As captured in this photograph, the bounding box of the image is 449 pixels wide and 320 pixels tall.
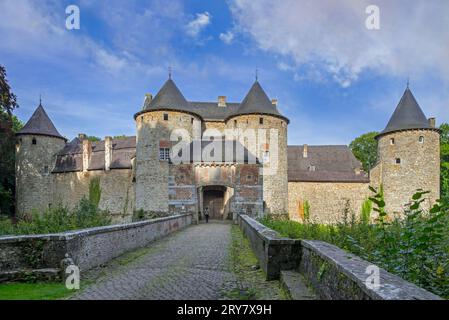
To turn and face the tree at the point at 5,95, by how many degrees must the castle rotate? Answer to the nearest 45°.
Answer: approximately 45° to its right

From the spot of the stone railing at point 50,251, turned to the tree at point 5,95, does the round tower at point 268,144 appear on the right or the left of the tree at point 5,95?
right

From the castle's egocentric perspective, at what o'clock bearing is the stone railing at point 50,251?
The stone railing is roughly at 12 o'clock from the castle.

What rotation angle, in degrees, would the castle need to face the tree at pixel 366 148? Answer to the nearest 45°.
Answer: approximately 135° to its left

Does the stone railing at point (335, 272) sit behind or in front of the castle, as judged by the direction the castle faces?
in front

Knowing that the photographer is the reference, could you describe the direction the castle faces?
facing the viewer

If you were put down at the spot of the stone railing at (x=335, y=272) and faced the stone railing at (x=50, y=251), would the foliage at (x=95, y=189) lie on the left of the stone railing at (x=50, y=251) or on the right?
right

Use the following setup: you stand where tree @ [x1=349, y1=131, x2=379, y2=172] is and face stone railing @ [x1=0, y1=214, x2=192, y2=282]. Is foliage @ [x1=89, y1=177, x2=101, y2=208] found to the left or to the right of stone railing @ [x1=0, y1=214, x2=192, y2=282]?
right

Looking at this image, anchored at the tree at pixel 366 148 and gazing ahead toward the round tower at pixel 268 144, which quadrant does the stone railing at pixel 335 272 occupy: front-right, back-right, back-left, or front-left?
front-left

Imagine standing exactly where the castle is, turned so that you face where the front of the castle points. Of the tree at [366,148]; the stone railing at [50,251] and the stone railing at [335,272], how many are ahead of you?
2

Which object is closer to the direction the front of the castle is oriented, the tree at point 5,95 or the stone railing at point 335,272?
the stone railing
